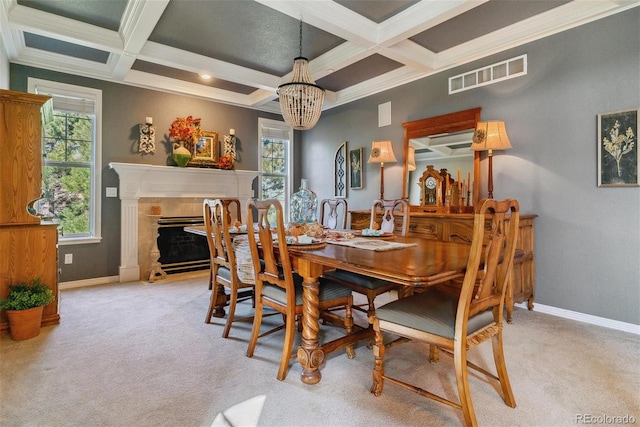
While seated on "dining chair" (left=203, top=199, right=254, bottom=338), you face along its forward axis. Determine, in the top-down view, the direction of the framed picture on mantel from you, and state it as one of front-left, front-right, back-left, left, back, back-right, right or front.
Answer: front-left

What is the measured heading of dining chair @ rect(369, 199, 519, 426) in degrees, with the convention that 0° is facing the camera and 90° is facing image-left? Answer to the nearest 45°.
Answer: approximately 135°

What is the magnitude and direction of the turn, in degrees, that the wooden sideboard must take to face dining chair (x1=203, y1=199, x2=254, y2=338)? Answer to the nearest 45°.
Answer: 0° — it already faces it

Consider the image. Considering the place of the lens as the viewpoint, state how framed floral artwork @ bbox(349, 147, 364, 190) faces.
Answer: facing the viewer and to the left of the viewer

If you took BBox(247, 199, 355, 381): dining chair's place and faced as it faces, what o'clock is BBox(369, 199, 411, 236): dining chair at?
BBox(369, 199, 411, 236): dining chair is roughly at 12 o'clock from BBox(247, 199, 355, 381): dining chair.

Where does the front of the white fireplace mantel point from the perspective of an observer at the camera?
facing the viewer and to the right of the viewer

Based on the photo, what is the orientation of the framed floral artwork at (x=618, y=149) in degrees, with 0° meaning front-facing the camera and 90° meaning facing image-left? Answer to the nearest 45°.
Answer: approximately 45°

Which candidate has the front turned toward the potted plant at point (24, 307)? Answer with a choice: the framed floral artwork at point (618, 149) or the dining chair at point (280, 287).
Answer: the framed floral artwork

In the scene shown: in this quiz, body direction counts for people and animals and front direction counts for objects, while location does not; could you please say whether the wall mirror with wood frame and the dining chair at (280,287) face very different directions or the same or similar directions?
very different directions

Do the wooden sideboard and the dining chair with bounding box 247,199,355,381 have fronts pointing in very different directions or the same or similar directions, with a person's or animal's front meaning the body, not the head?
very different directions

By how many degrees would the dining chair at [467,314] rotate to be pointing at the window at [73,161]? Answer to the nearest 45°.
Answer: approximately 45° to its left

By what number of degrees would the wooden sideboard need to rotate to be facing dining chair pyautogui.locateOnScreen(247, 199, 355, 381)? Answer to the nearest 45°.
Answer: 0° — it already faces it

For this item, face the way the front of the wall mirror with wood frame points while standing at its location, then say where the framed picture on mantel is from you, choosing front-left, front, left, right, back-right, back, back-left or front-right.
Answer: front-right
